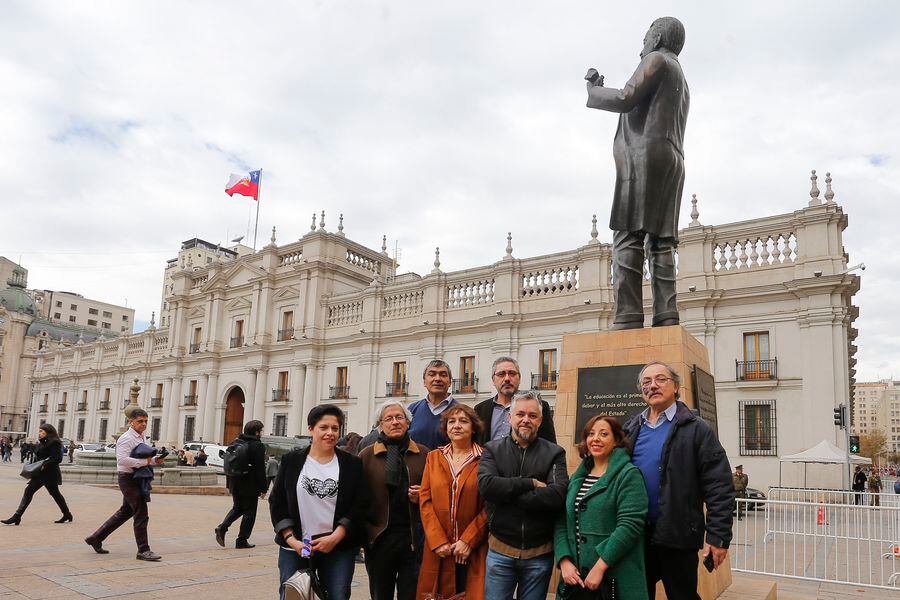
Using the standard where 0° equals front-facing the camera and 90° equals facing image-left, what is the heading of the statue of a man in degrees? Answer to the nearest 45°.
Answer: approximately 135°

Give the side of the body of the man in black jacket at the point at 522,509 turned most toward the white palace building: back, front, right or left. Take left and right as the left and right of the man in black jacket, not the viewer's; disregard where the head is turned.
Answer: back

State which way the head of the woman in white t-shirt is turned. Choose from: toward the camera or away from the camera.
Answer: toward the camera

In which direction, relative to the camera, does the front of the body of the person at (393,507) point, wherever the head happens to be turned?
toward the camera

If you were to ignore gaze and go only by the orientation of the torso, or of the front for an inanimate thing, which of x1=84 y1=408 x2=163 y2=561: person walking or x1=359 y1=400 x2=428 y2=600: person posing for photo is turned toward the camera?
x1=359 y1=400 x2=428 y2=600: person posing for photo

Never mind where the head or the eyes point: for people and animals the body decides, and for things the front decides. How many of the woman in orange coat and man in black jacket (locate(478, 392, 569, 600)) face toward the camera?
2

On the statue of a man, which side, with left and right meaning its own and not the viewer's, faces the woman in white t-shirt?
left

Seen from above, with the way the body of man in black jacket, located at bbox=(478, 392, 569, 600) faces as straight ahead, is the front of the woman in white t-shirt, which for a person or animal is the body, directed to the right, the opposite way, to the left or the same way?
the same way

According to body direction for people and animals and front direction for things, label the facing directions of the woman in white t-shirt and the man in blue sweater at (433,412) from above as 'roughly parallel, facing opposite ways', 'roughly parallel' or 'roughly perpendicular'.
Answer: roughly parallel

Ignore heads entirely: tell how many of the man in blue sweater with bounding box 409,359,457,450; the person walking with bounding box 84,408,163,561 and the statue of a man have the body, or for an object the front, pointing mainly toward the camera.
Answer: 1

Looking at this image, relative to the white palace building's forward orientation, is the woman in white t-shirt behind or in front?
in front

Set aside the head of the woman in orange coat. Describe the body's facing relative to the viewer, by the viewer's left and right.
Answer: facing the viewer

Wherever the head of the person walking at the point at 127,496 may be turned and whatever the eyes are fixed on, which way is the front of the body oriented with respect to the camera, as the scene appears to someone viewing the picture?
to the viewer's right

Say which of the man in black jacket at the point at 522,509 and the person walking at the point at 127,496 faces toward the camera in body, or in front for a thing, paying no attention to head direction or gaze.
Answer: the man in black jacket

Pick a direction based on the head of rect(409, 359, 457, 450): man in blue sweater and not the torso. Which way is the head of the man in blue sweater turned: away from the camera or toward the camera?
toward the camera

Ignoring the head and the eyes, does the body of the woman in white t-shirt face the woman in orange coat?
no

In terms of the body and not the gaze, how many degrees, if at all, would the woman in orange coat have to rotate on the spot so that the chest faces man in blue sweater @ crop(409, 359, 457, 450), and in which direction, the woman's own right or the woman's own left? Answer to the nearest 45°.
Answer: approximately 180°

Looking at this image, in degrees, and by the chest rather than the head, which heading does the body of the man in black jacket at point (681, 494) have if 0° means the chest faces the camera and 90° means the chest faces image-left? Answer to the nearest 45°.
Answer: approximately 45°
